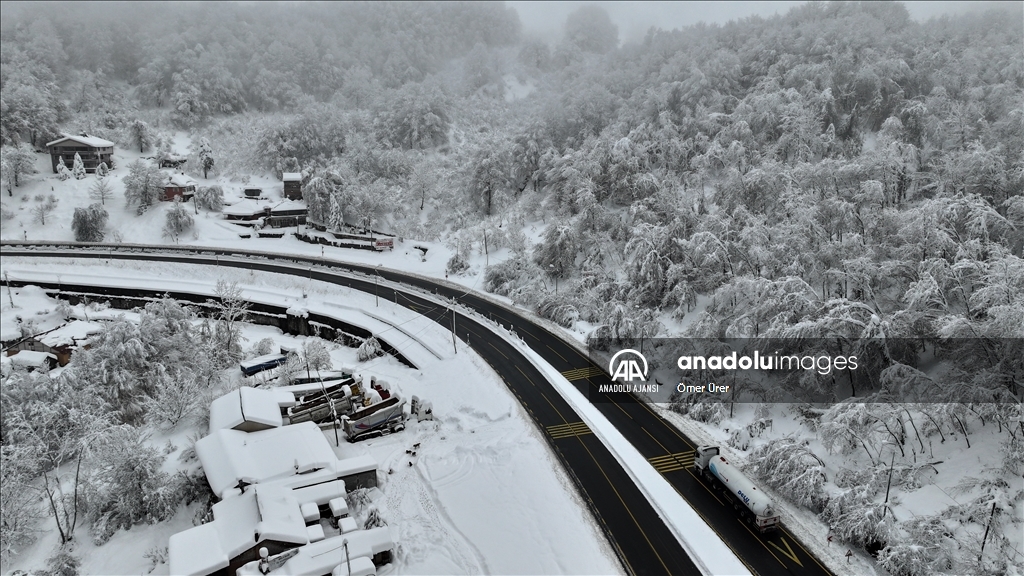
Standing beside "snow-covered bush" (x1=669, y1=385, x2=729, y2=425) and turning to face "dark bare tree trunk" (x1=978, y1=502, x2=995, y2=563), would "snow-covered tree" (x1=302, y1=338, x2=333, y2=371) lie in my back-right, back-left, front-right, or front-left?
back-right

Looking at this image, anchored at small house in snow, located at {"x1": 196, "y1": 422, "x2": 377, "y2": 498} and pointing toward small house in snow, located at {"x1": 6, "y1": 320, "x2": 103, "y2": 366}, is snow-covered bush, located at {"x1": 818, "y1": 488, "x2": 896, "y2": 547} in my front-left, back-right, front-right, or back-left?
back-right

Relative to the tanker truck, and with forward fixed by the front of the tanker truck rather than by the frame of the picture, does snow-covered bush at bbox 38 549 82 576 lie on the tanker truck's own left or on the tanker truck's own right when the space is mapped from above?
on the tanker truck's own left

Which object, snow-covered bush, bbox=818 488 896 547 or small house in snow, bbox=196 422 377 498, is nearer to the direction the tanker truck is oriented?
the small house in snow

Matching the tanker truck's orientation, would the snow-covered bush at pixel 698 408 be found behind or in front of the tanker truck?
in front

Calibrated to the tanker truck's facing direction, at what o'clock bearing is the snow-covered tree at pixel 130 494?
The snow-covered tree is roughly at 10 o'clock from the tanker truck.

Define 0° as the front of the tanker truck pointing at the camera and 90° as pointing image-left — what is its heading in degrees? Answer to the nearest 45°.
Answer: approximately 135°

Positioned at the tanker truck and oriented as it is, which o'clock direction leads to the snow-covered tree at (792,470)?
The snow-covered tree is roughly at 3 o'clock from the tanker truck.

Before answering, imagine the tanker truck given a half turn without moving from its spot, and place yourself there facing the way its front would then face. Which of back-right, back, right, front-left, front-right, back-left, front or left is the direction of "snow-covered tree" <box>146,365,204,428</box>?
back-right

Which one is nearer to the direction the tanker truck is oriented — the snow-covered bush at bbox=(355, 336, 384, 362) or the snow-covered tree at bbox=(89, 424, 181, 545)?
the snow-covered bush
